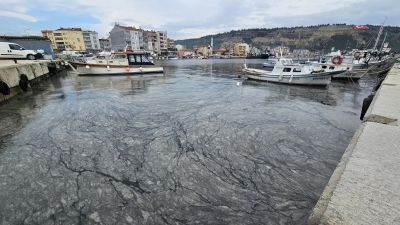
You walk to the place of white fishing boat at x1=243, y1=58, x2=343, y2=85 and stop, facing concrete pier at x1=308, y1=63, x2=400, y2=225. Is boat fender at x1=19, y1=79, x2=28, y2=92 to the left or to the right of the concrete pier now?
right

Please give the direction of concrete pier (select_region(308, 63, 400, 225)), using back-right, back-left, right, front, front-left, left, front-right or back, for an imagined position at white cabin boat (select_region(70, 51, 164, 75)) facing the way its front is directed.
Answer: left

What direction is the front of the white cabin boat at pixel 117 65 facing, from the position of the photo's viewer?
facing to the left of the viewer

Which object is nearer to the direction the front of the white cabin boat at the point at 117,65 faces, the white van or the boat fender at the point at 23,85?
the white van

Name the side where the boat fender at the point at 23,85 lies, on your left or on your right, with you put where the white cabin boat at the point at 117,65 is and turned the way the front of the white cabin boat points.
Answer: on your left

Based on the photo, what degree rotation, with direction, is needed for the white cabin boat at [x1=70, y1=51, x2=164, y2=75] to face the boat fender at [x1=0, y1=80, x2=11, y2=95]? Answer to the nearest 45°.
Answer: approximately 45° to its left

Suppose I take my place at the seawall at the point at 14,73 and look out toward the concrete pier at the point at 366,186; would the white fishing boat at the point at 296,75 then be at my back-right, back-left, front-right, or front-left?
front-left

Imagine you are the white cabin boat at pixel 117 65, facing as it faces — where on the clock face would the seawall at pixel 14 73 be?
The seawall is roughly at 10 o'clock from the white cabin boat.

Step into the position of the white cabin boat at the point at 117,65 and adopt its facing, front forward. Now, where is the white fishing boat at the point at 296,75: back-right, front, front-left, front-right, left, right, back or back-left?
back-left

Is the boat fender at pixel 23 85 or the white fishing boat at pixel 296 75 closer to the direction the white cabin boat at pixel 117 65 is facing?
the boat fender
